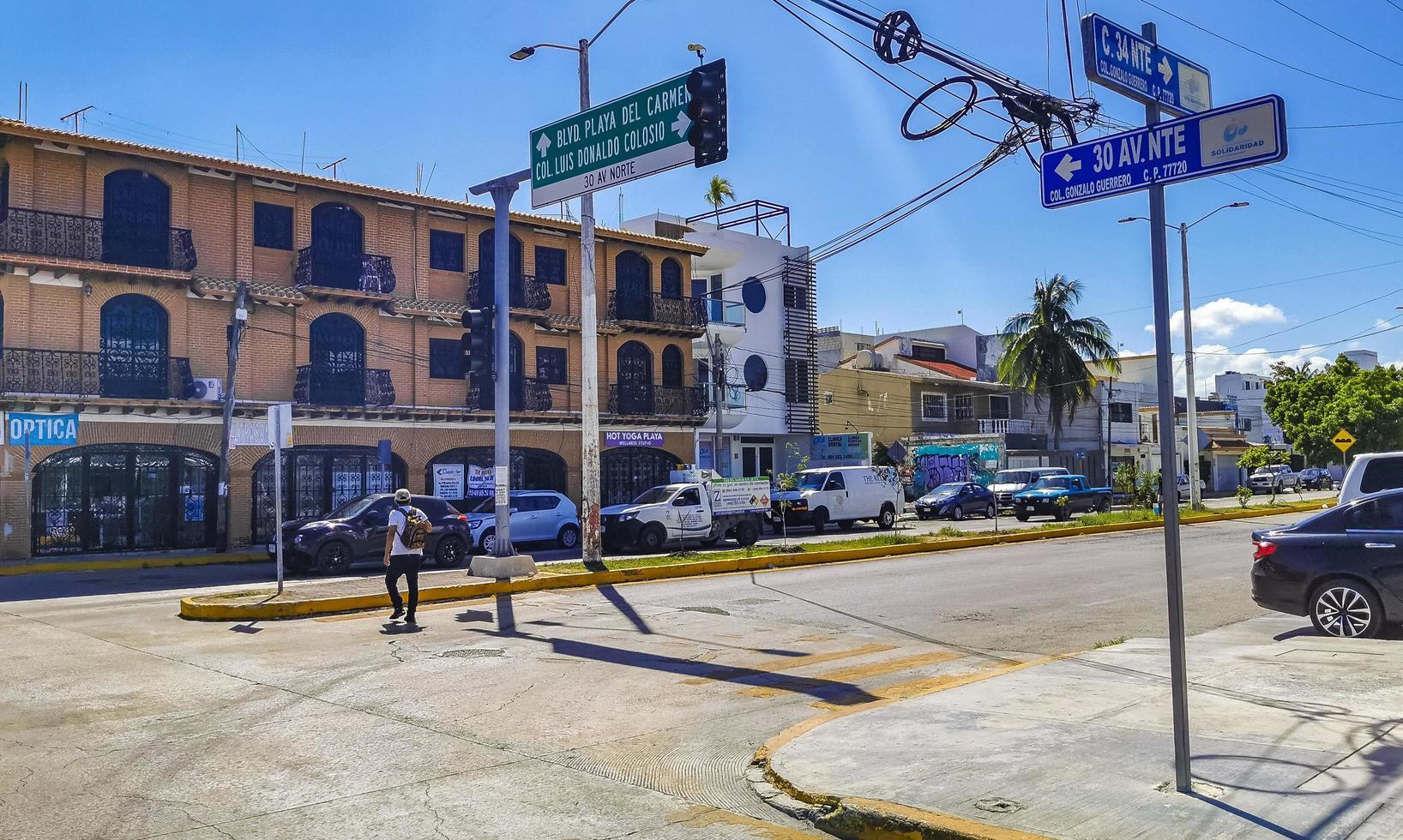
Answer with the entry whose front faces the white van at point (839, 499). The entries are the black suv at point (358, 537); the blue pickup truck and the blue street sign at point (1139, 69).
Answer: the blue pickup truck

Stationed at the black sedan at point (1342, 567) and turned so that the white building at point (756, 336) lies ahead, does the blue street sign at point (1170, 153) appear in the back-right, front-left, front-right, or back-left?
back-left

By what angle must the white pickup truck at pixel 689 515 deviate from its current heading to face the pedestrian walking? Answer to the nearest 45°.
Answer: approximately 45° to its left

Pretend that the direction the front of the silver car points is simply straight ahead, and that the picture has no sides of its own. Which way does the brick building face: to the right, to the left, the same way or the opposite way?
to the left

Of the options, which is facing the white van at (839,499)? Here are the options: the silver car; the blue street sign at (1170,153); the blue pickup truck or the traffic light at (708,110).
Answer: the blue pickup truck

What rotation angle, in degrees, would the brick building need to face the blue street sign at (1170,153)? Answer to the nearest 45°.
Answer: approximately 45° to its right

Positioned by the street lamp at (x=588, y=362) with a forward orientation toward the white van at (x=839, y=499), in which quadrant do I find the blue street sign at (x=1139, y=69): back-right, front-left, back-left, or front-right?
back-right

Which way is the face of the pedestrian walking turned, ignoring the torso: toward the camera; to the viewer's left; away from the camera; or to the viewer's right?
away from the camera

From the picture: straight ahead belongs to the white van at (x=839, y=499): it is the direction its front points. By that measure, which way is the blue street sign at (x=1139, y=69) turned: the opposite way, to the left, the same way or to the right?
to the left

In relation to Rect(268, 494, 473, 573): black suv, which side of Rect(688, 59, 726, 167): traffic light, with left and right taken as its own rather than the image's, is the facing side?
right

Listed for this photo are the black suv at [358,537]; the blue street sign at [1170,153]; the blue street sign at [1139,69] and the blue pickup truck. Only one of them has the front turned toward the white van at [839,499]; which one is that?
the blue pickup truck

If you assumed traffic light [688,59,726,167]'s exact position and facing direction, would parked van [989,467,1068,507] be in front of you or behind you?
behind

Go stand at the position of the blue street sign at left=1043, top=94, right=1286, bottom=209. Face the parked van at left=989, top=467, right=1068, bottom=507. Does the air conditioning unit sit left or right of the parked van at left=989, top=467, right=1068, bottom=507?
left

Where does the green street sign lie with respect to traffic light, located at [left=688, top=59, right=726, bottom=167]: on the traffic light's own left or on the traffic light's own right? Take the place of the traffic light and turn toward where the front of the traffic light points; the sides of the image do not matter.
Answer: on the traffic light's own right
